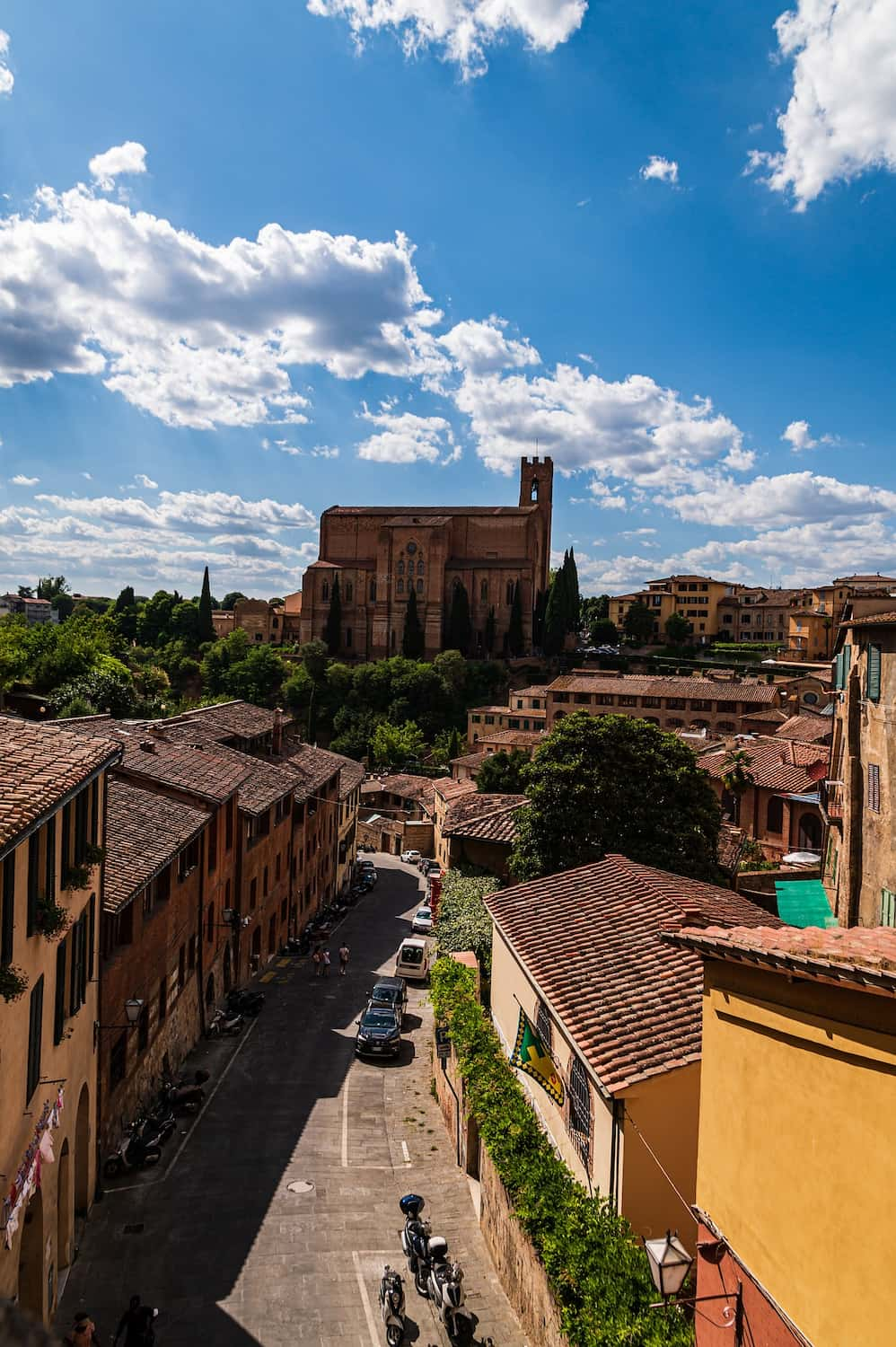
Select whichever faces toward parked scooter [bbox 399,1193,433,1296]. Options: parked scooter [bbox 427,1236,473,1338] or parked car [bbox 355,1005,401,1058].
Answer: the parked car

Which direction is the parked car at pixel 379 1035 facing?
toward the camera

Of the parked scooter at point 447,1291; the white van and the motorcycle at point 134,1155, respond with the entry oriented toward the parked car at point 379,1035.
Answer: the white van

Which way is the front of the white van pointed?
away from the camera

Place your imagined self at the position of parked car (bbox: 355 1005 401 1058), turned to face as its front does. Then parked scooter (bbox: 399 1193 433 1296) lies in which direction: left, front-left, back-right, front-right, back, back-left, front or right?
front

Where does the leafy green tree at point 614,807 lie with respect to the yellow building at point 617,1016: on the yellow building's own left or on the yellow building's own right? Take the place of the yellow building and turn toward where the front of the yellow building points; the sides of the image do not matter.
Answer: on the yellow building's own right

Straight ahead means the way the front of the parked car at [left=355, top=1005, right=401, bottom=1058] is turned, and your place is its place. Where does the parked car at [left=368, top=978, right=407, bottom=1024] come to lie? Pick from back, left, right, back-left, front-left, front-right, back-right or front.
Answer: back

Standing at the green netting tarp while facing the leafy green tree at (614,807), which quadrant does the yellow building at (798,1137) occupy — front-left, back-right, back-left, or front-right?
back-left

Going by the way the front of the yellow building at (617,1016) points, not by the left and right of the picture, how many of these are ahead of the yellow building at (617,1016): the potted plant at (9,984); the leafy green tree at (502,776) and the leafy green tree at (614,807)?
1

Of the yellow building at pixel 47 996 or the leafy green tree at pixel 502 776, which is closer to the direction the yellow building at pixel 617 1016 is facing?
the yellow building

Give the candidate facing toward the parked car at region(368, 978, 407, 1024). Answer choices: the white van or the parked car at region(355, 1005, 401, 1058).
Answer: the white van

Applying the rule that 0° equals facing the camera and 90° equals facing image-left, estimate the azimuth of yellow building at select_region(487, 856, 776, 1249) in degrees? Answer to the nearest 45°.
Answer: approximately 45°
